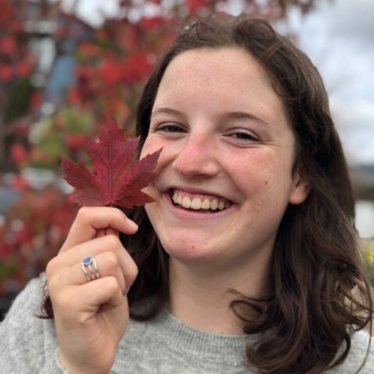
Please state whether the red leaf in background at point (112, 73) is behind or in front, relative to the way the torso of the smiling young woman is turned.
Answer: behind

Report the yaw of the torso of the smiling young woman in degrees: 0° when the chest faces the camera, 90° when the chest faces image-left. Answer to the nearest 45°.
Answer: approximately 0°

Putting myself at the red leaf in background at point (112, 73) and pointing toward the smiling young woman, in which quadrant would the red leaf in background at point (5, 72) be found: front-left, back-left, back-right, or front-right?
back-right

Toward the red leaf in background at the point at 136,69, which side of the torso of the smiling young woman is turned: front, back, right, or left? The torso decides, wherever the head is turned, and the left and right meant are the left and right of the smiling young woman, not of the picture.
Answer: back

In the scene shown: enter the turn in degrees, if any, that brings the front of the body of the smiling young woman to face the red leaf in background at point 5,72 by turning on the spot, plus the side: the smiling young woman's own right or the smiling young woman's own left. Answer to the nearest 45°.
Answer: approximately 135° to the smiling young woman's own right

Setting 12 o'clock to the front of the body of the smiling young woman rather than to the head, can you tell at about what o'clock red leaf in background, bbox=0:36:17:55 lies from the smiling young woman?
The red leaf in background is roughly at 5 o'clock from the smiling young woman.
